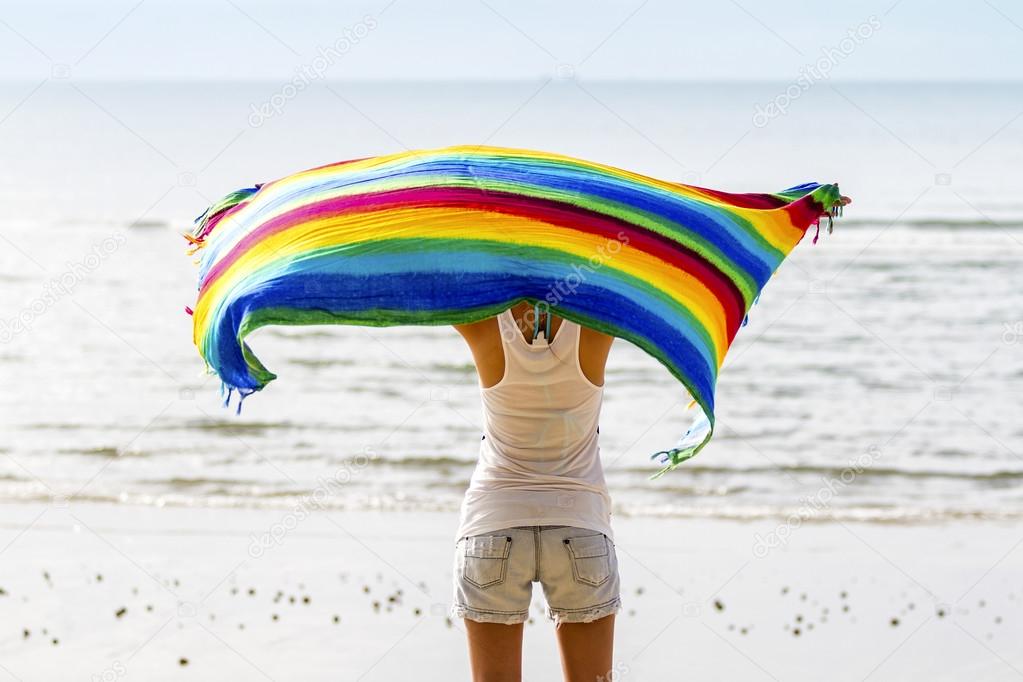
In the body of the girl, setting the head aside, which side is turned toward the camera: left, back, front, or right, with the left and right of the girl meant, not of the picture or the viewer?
back
